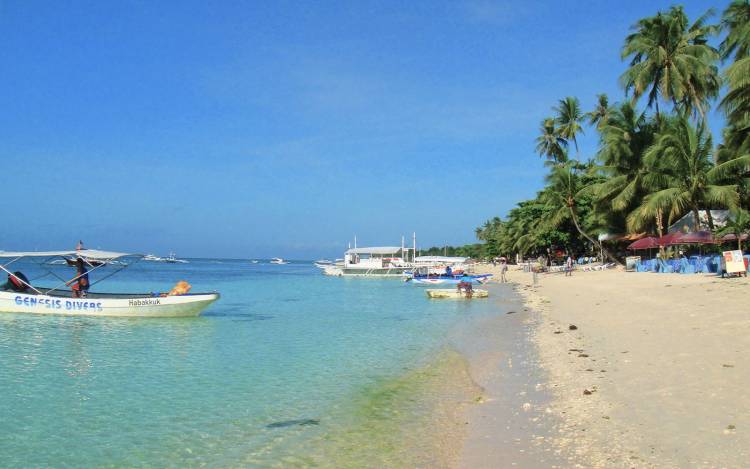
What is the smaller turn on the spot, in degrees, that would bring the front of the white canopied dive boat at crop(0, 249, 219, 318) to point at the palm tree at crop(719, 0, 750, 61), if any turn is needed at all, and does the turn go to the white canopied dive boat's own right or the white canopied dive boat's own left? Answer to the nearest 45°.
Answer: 0° — it already faces it

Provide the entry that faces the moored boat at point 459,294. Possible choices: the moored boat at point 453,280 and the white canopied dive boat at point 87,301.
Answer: the white canopied dive boat

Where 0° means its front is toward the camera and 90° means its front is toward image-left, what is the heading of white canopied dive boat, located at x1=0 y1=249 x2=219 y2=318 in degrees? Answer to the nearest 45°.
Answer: approximately 270°
